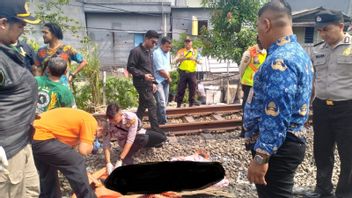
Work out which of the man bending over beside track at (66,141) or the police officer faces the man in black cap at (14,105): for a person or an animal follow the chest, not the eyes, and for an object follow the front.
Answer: the police officer

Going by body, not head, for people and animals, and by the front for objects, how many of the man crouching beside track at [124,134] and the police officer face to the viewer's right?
0

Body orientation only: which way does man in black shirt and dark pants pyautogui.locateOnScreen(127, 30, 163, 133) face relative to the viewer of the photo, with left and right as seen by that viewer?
facing the viewer and to the right of the viewer

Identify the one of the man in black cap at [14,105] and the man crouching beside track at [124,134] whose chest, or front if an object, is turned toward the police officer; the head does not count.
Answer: the man in black cap

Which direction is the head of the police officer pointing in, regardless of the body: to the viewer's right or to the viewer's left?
to the viewer's left

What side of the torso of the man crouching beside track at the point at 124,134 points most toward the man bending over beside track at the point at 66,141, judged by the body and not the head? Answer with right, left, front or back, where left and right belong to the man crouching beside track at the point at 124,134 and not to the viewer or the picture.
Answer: front

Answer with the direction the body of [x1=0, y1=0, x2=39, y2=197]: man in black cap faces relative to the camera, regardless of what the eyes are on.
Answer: to the viewer's right

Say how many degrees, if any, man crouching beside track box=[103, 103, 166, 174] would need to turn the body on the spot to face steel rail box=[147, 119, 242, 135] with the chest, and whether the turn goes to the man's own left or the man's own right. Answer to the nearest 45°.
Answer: approximately 180°

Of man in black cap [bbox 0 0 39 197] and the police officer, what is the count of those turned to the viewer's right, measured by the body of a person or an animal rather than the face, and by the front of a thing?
1

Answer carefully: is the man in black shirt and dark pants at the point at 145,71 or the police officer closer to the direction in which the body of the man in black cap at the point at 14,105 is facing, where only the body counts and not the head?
the police officer

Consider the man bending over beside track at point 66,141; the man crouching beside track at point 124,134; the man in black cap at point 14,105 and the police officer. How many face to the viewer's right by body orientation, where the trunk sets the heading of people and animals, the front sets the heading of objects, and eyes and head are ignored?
2

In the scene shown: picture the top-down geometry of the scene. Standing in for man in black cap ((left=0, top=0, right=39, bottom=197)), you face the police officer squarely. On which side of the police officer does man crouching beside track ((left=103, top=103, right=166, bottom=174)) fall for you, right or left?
left

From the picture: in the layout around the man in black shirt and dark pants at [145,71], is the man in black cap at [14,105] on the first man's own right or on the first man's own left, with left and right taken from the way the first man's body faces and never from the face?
on the first man's own right

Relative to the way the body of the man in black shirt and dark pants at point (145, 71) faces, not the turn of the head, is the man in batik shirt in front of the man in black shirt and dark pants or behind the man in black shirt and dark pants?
in front

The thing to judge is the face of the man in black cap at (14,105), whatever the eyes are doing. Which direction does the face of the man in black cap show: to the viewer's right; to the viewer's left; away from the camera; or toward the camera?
to the viewer's right
